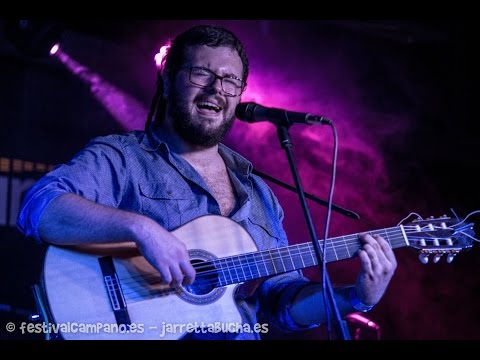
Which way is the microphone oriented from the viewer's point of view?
to the viewer's left

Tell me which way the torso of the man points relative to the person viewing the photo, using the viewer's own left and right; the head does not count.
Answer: facing the viewer and to the right of the viewer

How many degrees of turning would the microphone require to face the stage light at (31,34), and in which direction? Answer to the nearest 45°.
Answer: approximately 45° to its right

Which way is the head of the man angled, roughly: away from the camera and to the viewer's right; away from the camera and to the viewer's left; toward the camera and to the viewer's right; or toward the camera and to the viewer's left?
toward the camera and to the viewer's right
